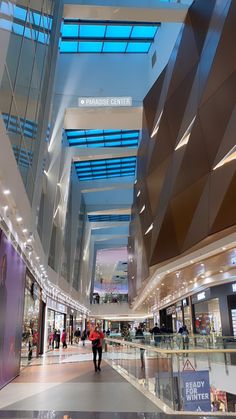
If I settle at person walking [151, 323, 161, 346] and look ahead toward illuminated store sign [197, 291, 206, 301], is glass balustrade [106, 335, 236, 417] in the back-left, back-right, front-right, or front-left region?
back-right

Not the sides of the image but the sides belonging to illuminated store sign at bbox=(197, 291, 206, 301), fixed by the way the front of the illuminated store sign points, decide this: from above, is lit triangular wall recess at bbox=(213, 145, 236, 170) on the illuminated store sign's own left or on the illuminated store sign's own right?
on the illuminated store sign's own left

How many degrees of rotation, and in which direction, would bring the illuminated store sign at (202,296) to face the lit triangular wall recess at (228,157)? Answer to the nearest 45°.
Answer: approximately 45° to its left

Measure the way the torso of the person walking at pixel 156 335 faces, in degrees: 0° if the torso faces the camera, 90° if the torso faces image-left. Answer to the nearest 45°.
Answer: approximately 180°

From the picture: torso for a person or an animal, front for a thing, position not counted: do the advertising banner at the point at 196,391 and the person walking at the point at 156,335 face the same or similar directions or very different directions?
very different directions

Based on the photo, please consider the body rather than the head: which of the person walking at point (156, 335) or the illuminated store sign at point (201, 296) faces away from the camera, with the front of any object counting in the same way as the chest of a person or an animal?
the person walking

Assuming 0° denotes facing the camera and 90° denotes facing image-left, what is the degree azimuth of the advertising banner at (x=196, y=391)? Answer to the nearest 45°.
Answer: approximately 0°

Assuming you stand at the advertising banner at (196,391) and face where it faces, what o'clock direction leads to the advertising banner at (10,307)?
the advertising banner at (10,307) is roughly at 4 o'clock from the advertising banner at (196,391).
